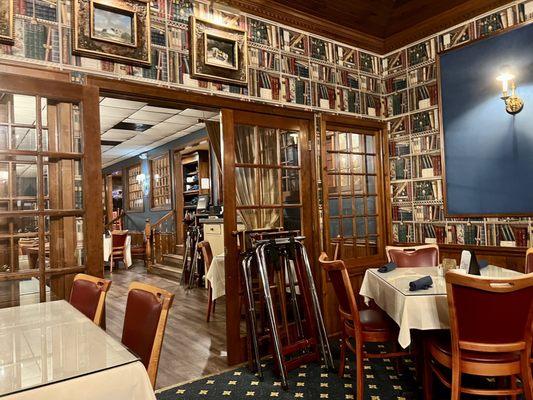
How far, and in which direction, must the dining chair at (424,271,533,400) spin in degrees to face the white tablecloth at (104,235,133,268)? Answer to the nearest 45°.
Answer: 0° — it already faces it

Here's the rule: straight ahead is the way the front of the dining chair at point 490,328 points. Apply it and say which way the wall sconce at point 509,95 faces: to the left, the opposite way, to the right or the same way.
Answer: to the left

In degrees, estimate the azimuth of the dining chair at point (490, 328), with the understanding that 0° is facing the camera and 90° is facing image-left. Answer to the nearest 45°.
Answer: approximately 135°

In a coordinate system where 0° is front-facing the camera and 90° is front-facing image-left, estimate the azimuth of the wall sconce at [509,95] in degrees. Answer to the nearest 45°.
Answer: approximately 45°

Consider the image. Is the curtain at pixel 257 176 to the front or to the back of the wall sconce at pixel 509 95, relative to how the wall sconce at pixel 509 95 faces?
to the front

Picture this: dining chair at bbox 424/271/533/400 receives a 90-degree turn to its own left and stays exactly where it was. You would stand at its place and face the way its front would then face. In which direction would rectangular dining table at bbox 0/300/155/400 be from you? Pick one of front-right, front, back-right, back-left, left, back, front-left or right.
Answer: front

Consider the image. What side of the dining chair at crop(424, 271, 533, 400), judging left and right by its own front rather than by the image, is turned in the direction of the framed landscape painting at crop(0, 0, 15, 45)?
left
